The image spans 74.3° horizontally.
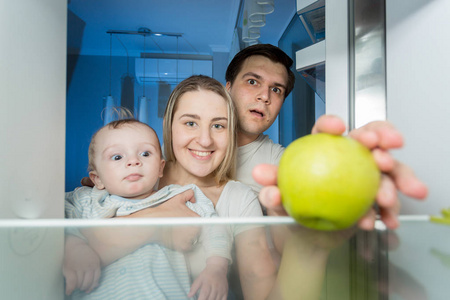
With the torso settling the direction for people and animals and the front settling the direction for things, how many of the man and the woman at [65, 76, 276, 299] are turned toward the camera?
2

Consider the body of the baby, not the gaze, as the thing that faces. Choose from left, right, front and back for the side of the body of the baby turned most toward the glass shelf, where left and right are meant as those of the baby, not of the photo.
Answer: front

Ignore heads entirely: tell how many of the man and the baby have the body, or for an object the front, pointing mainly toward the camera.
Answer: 2

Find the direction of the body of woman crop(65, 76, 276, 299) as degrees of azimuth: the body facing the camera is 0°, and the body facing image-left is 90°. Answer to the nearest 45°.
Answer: approximately 0°

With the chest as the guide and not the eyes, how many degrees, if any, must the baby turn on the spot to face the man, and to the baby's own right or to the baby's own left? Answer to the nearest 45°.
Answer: approximately 135° to the baby's own left

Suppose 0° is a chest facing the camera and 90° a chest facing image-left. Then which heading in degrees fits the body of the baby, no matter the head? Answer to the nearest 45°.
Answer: approximately 0°

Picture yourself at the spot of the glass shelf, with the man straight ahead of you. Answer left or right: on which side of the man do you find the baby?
left

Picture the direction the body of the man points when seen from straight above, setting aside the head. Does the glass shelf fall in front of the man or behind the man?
in front
